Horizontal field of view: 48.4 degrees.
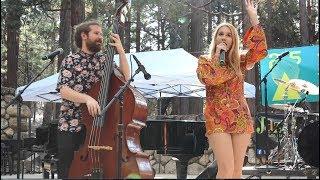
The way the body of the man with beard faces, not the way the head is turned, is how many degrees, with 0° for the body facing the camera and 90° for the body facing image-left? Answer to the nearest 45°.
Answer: approximately 315°

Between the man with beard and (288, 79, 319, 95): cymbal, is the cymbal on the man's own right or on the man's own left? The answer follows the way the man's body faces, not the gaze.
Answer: on the man's own left

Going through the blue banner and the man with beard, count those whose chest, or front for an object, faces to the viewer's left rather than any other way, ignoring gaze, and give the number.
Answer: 0

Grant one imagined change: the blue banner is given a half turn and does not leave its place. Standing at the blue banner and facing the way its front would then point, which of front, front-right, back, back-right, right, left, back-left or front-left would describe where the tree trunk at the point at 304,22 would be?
front

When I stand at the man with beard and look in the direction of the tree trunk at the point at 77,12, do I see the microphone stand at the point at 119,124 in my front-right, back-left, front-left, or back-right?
back-right

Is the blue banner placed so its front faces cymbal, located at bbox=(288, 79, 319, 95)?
yes

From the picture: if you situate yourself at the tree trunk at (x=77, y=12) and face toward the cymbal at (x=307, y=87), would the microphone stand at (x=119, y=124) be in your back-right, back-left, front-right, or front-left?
front-right

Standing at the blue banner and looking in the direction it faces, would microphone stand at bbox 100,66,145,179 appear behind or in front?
in front

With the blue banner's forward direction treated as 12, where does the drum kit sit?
The drum kit is roughly at 12 o'clock from the blue banner.

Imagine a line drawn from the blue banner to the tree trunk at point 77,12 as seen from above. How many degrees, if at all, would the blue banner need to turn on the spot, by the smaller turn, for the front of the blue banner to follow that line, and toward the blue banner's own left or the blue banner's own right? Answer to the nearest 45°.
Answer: approximately 90° to the blue banner's own right

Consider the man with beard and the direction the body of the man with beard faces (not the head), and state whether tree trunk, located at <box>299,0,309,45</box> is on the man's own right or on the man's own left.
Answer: on the man's own left

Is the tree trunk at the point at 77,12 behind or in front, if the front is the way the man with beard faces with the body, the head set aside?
behind

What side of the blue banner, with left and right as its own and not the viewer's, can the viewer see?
front

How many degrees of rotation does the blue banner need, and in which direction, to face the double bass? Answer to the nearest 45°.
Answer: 0° — it already faces it

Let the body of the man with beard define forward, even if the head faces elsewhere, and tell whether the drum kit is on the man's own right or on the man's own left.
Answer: on the man's own left

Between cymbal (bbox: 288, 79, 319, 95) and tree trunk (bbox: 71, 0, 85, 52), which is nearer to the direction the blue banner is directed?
the cymbal

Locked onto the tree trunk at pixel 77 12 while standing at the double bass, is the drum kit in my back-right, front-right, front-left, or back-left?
front-right
